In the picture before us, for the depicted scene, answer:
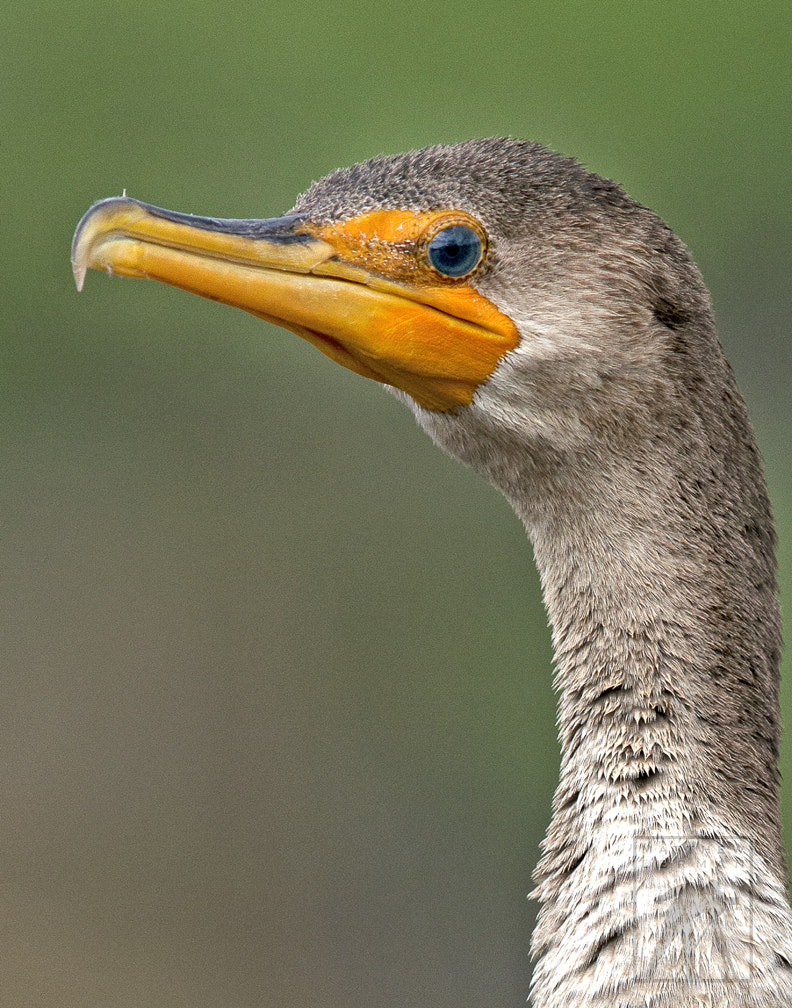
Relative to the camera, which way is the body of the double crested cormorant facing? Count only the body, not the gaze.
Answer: to the viewer's left
